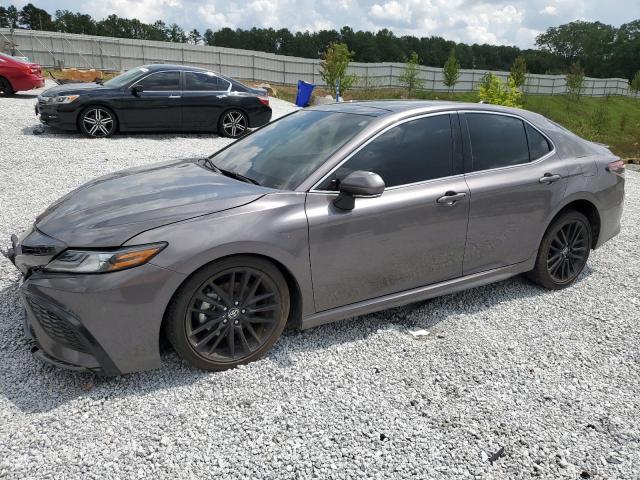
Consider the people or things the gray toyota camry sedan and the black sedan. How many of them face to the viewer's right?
0

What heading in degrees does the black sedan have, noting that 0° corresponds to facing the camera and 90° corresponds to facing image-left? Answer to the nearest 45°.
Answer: approximately 90°

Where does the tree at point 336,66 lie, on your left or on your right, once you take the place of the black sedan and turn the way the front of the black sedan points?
on your right

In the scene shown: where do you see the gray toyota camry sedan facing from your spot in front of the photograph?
facing the viewer and to the left of the viewer

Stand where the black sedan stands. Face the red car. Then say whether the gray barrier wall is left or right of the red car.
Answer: right

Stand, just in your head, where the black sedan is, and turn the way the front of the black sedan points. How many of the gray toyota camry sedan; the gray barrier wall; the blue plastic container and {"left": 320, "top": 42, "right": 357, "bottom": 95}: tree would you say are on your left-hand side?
1

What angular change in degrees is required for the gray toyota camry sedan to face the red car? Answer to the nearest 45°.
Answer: approximately 90° to its right

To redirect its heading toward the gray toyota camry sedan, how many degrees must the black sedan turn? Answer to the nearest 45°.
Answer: approximately 90° to its left

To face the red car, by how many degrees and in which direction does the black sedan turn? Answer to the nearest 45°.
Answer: approximately 45° to its right

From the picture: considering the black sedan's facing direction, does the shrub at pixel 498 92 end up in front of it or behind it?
behind

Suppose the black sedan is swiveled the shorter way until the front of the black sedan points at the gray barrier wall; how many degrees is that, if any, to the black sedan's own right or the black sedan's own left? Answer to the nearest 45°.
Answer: approximately 90° to the black sedan's own right

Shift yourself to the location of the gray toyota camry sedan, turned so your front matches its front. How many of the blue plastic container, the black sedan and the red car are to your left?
0

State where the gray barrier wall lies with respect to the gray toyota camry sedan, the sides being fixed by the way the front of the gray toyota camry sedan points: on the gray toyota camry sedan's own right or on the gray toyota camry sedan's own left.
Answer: on the gray toyota camry sedan's own right
